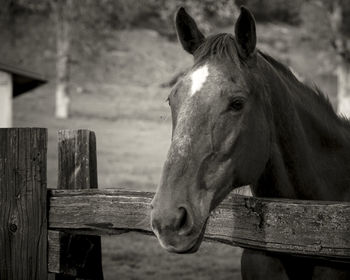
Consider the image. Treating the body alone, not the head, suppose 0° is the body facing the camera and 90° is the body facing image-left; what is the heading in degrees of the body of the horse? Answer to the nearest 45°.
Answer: approximately 45°

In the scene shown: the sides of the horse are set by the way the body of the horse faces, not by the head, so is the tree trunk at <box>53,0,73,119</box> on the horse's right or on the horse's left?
on the horse's right
